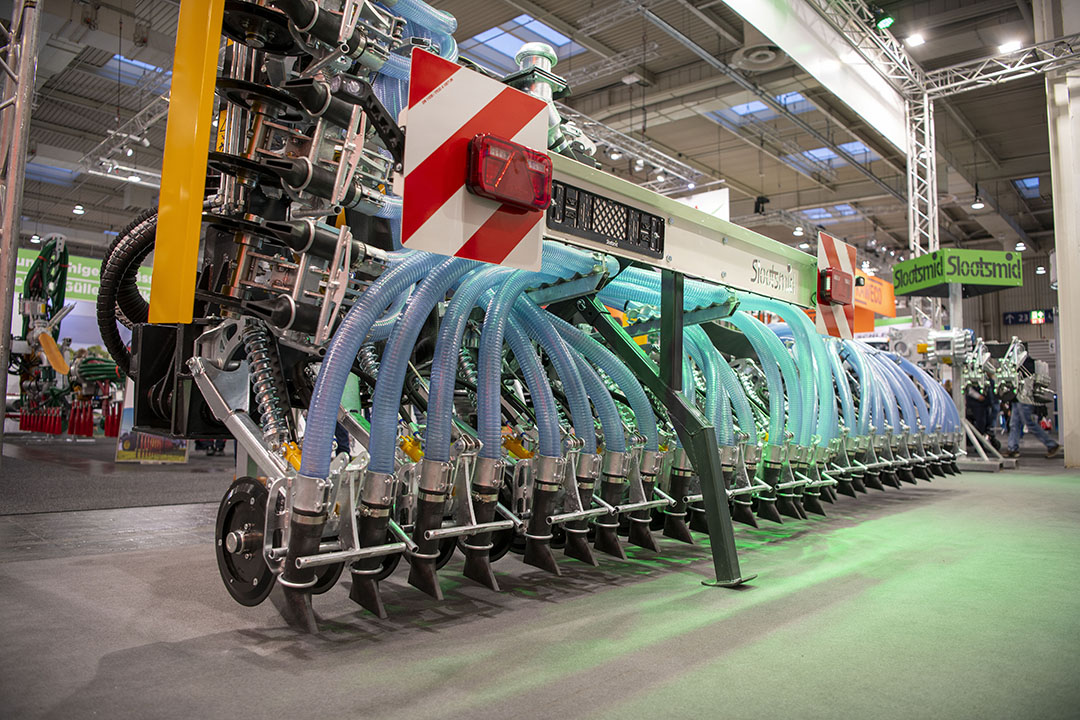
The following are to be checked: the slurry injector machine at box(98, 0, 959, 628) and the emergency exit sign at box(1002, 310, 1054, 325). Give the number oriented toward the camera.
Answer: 1

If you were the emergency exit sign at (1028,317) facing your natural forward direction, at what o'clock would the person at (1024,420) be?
The person is roughly at 12 o'clock from the emergency exit sign.

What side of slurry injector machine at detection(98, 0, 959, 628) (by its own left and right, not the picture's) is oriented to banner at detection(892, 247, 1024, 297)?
right

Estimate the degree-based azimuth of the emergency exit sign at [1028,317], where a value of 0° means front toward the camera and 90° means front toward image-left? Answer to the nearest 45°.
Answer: approximately 0°

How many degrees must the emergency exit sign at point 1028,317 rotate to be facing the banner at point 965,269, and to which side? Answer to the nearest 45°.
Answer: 0° — it already faces it
